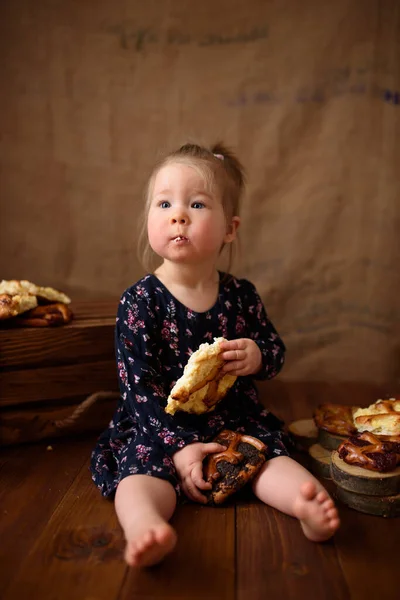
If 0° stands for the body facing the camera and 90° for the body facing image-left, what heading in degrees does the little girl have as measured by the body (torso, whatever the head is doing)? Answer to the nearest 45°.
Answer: approximately 0°
